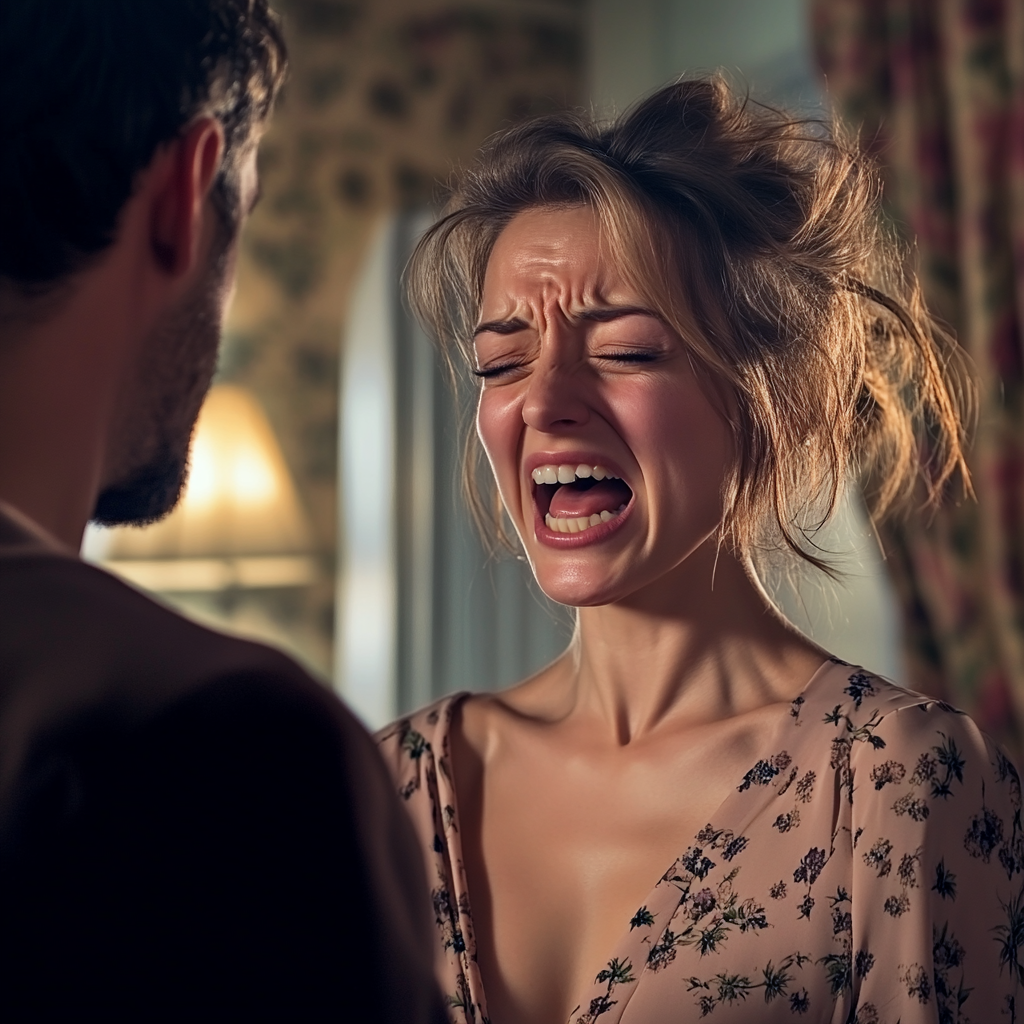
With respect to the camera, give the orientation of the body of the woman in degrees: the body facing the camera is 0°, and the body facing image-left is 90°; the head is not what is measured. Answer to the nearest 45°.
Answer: approximately 45°

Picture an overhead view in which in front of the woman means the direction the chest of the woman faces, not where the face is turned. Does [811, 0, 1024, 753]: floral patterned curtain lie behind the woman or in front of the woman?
behind

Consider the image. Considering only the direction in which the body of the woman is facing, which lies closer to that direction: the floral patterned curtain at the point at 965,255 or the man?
the man

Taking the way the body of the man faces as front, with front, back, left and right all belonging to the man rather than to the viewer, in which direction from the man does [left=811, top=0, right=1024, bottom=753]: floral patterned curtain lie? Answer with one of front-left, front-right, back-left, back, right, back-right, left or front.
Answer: front

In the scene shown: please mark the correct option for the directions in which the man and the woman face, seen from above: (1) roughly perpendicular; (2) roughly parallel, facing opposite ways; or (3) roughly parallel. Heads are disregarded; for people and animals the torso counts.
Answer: roughly parallel, facing opposite ways

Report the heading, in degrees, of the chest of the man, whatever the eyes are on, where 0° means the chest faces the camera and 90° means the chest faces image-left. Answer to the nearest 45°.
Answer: approximately 225°

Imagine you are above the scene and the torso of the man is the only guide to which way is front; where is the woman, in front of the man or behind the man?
in front

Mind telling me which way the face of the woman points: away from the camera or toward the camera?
toward the camera

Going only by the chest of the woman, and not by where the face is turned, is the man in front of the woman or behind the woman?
in front

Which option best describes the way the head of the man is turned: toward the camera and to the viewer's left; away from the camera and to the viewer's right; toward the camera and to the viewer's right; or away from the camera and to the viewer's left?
away from the camera and to the viewer's right
